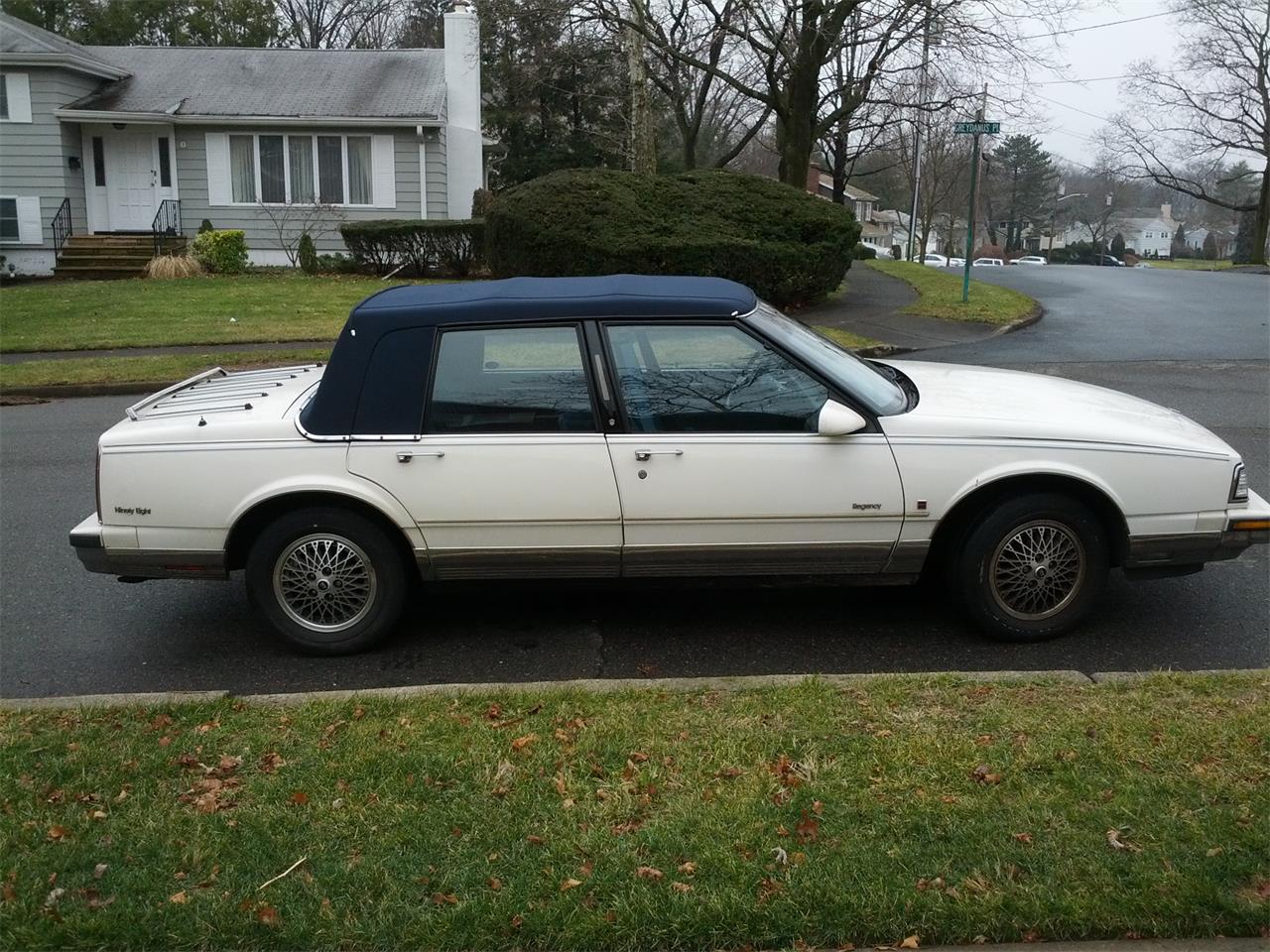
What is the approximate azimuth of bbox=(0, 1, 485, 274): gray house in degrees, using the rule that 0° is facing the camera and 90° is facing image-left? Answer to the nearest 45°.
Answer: approximately 0°

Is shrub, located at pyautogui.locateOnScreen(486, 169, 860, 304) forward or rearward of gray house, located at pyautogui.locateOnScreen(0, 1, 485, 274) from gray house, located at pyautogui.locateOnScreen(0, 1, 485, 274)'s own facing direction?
forward

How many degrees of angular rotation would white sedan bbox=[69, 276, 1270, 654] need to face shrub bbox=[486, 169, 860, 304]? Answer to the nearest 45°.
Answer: approximately 90° to its left

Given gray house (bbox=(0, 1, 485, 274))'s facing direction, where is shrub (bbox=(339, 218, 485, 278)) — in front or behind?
in front

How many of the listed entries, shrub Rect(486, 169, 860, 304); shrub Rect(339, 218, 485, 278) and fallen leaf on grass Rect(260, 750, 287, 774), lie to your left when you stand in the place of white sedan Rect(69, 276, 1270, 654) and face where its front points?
2

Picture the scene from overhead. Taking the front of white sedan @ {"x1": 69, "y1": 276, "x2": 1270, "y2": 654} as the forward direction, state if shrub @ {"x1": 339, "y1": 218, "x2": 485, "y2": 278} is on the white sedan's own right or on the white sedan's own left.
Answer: on the white sedan's own left

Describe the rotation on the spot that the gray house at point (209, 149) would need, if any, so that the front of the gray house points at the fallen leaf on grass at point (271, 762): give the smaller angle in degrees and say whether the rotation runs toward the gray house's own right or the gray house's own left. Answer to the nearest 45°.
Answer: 0° — it already faces it

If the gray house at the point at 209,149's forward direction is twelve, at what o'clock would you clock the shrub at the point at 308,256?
The shrub is roughly at 11 o'clock from the gray house.

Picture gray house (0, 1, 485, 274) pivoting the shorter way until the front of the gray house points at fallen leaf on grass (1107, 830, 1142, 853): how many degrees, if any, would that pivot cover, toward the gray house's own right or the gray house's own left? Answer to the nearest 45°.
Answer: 0° — it already faces it

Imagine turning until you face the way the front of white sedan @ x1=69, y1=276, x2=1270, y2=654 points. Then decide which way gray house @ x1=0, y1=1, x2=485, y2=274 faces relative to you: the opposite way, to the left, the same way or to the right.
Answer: to the right

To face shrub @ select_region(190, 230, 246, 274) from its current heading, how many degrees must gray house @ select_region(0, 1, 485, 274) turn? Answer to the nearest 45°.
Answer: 0° — it already faces it

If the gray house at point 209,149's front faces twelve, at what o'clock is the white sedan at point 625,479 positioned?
The white sedan is roughly at 12 o'clock from the gray house.

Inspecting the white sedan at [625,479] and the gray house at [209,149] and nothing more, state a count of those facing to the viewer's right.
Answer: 1

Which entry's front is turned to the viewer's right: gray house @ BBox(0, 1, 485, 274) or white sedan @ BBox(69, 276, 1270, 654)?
the white sedan

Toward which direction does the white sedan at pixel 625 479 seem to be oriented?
to the viewer's right

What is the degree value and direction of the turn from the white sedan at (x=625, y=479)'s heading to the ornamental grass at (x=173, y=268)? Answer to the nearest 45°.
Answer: approximately 135° to its left
